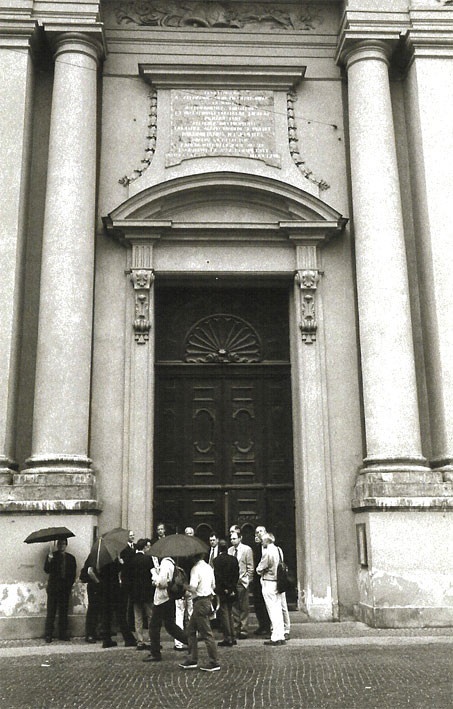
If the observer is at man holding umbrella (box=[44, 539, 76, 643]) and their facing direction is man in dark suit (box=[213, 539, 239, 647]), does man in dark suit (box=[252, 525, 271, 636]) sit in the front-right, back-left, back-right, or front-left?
front-left

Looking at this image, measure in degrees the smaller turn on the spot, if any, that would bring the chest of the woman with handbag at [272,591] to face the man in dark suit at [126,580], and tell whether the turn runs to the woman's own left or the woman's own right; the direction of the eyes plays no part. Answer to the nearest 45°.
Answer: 0° — they already face them

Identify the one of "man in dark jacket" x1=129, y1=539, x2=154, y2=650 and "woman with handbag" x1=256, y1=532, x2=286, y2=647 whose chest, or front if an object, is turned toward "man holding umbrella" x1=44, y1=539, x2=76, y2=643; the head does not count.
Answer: the woman with handbag

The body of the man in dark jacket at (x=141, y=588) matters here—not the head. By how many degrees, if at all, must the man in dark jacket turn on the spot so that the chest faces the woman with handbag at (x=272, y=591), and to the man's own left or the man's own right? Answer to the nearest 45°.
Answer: approximately 45° to the man's own right

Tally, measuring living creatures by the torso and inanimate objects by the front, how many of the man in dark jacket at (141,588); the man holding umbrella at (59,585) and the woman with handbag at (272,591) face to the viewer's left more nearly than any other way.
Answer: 1

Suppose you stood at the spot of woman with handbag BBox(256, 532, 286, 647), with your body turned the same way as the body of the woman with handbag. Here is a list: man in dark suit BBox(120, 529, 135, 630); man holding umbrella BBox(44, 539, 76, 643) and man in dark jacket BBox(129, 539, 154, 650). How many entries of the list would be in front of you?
3

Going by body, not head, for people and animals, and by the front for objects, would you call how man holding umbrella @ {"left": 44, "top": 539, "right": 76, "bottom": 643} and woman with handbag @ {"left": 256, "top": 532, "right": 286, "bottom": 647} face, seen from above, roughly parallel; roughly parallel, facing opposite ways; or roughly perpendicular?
roughly perpendicular

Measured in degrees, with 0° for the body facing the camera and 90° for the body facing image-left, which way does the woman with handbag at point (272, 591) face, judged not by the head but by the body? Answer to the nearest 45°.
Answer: approximately 90°

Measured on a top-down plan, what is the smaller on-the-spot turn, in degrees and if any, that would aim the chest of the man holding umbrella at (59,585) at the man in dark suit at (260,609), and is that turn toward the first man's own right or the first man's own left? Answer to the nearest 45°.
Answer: approximately 90° to the first man's own left

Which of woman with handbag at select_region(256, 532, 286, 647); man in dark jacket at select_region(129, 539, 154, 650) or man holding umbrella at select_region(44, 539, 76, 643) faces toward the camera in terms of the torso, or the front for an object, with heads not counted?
the man holding umbrella

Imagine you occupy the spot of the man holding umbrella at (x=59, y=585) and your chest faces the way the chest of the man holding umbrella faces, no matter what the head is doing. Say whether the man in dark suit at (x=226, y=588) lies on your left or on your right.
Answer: on your left

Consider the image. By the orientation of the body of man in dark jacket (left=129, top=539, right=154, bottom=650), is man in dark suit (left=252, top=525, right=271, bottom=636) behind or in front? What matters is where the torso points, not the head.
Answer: in front

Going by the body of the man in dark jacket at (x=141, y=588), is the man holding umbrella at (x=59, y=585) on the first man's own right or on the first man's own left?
on the first man's own left

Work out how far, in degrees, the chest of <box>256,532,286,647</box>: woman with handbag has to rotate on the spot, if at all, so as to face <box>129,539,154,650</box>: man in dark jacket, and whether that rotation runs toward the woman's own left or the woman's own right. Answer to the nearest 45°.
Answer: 0° — they already face them

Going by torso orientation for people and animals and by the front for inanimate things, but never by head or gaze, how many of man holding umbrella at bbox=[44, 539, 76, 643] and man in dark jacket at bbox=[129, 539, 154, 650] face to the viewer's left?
0
